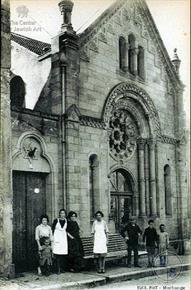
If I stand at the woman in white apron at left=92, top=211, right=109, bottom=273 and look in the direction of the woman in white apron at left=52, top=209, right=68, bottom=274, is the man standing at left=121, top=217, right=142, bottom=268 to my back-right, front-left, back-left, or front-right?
back-right

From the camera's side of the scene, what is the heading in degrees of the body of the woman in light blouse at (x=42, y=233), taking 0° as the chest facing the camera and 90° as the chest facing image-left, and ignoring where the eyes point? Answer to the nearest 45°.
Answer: approximately 0°

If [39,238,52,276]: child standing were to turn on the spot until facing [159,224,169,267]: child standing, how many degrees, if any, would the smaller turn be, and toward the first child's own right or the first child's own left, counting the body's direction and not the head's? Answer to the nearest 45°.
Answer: approximately 135° to the first child's own left

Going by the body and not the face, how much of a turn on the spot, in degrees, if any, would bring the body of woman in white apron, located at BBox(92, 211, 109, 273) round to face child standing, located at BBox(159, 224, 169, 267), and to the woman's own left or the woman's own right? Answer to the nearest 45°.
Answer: approximately 135° to the woman's own left
